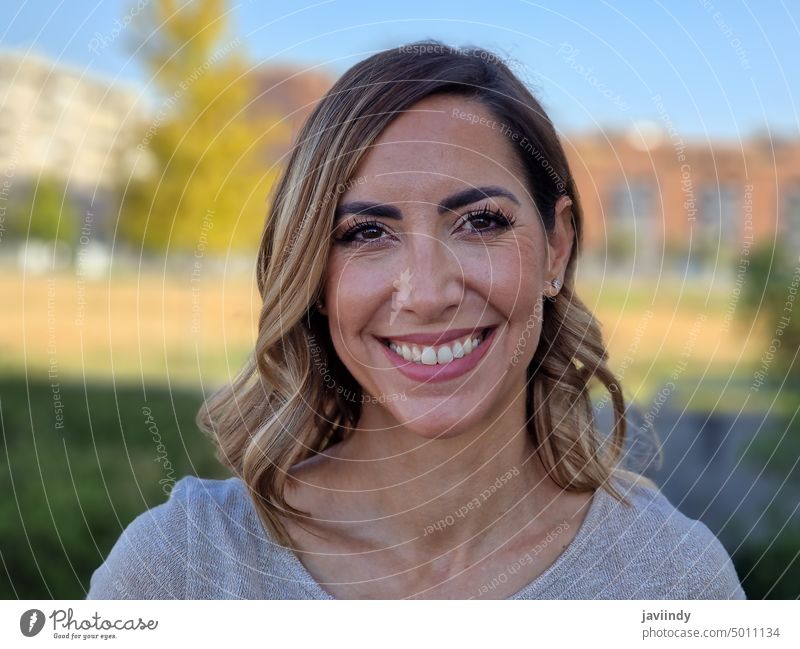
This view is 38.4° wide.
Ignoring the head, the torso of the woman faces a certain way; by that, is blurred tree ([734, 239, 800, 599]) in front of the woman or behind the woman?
behind

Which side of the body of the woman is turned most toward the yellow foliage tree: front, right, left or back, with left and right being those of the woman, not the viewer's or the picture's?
back

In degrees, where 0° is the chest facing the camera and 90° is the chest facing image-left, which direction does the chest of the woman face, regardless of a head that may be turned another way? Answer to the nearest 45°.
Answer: approximately 0°
